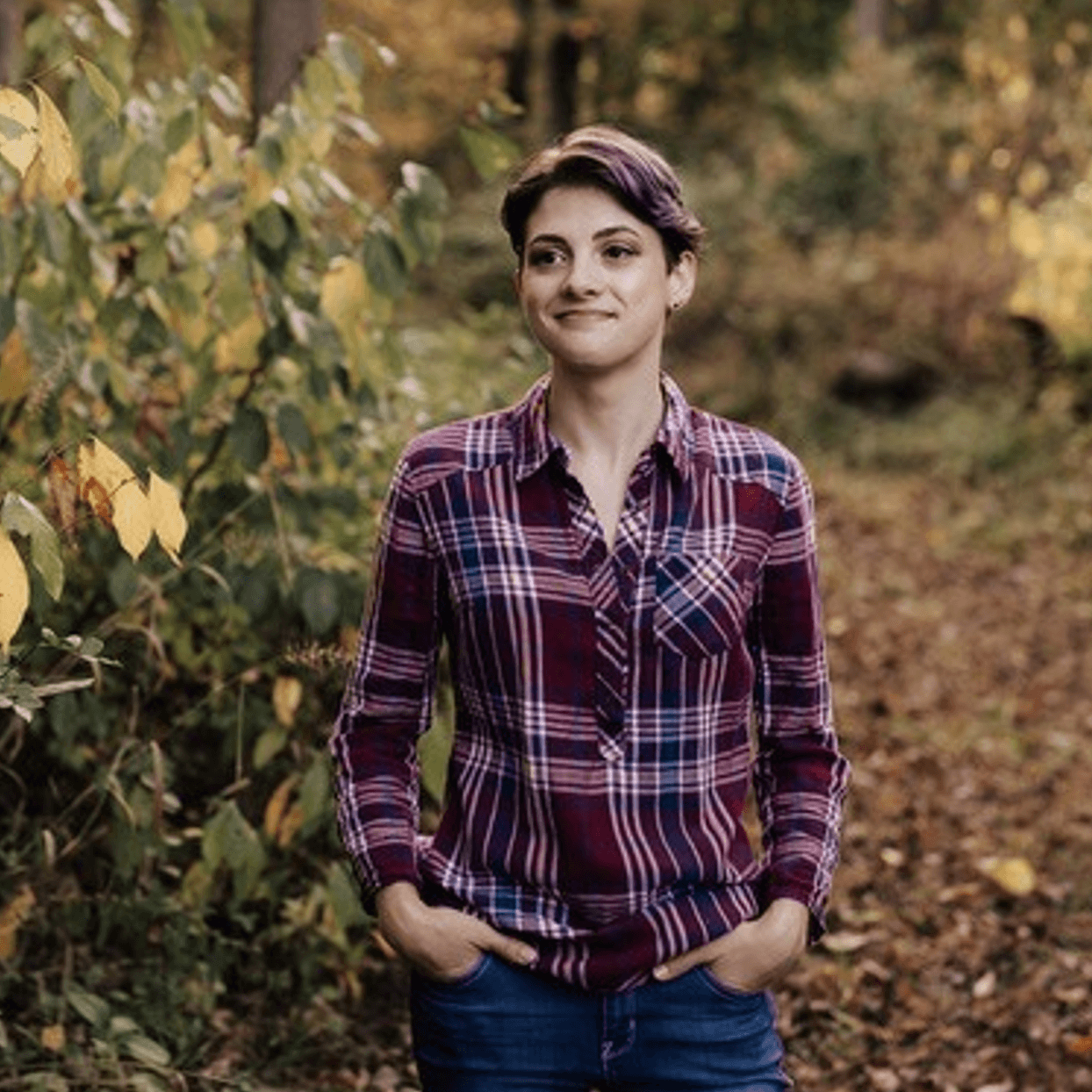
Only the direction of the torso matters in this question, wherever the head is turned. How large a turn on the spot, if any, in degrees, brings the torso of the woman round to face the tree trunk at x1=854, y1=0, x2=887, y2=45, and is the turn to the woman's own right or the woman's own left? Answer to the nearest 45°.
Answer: approximately 180°

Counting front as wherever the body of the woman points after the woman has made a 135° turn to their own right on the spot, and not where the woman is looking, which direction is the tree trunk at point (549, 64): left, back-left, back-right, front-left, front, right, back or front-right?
front-right

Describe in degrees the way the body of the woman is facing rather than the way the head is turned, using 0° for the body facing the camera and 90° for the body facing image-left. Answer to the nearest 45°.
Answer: approximately 0°

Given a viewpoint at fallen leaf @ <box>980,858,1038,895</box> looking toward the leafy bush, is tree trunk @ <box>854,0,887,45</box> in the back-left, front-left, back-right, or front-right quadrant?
back-right

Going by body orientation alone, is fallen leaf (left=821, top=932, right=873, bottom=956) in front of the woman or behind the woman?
behind

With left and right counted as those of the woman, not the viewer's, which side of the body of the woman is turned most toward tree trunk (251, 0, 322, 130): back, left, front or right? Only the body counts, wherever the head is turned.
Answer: back

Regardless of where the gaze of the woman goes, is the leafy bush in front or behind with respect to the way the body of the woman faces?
behind

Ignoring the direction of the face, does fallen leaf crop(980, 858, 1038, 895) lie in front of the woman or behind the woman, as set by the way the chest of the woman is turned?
behind

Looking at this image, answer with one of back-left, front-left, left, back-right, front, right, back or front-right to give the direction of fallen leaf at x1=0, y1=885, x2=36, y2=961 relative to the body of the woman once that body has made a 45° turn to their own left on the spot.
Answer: back

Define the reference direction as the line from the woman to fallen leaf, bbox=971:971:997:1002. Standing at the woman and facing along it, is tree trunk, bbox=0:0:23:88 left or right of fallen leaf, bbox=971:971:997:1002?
left

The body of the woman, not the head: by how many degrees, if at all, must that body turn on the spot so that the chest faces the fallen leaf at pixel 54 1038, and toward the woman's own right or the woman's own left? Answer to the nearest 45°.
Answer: approximately 135° to the woman's own right
